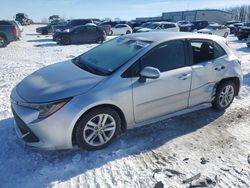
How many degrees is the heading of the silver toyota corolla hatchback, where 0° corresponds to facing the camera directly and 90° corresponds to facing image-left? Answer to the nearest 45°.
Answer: approximately 45°
